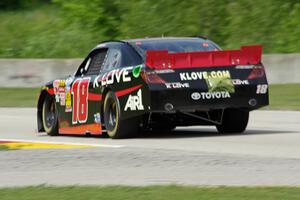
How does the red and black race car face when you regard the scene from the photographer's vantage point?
facing away from the viewer and to the left of the viewer
